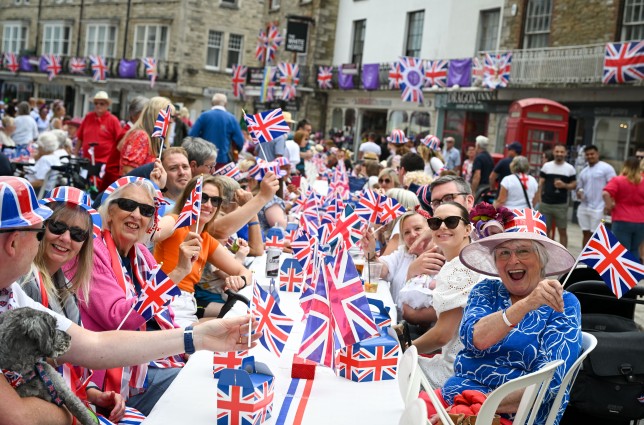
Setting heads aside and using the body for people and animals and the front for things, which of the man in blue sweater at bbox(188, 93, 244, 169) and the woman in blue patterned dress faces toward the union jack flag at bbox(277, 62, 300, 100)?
the man in blue sweater

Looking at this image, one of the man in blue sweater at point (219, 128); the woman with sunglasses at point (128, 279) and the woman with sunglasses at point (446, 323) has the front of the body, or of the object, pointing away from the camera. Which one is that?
the man in blue sweater

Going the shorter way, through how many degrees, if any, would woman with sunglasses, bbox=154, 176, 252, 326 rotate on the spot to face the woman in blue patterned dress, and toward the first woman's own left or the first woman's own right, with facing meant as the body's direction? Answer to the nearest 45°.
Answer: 0° — they already face them

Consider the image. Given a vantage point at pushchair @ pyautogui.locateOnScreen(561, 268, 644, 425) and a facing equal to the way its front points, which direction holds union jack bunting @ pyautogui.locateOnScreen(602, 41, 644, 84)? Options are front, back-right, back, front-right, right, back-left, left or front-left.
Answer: front

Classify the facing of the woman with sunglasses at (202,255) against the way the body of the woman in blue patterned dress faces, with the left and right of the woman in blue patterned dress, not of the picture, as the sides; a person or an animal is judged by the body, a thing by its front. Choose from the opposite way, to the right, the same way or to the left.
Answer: to the left

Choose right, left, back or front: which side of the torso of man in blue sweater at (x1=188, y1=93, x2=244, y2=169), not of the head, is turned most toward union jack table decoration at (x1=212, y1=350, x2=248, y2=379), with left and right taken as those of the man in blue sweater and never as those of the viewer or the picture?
back

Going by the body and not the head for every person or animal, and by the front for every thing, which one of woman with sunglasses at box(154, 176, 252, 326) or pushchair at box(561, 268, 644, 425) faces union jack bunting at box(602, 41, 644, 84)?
the pushchair

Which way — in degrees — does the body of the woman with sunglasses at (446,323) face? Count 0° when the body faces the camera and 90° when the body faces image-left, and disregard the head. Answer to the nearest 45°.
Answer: approximately 90°

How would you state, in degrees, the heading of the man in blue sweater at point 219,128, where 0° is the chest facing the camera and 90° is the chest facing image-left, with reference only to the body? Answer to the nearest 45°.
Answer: approximately 180°

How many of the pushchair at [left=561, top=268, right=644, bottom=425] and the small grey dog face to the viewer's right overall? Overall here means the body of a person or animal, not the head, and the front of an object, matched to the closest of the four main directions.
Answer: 1

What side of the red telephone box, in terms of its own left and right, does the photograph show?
front

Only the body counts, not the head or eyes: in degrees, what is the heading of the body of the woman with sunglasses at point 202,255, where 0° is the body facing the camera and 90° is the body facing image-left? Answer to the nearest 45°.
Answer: approximately 315°

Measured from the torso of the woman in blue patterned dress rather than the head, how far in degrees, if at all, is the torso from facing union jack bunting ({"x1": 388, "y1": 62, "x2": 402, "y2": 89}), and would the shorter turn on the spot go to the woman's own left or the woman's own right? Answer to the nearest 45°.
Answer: approximately 135° to the woman's own right
